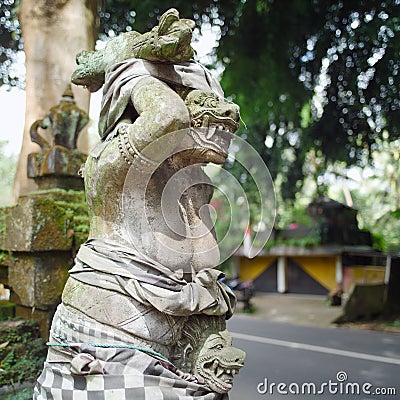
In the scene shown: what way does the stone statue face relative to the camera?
to the viewer's right

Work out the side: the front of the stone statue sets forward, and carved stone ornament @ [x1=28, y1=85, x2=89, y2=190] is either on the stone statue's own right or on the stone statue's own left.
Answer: on the stone statue's own left

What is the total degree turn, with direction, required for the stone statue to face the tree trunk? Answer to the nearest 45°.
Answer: approximately 90° to its left
